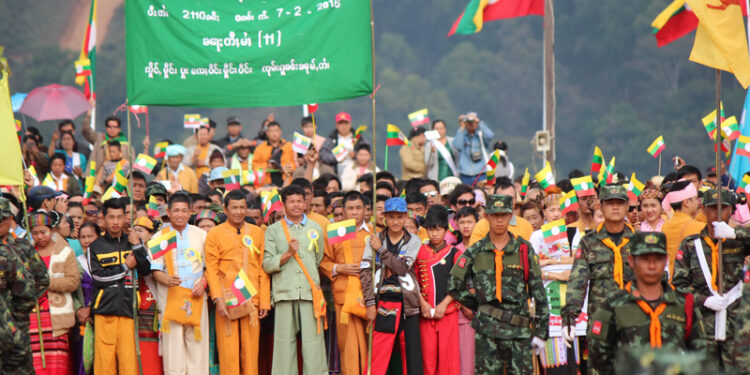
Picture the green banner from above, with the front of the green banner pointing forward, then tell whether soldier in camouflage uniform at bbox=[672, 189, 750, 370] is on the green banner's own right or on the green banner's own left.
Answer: on the green banner's own left

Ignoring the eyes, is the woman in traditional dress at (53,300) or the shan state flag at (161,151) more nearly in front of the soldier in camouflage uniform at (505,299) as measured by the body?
the woman in traditional dress

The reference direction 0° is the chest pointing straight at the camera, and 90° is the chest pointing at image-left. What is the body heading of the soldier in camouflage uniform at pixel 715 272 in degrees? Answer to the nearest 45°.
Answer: approximately 0°

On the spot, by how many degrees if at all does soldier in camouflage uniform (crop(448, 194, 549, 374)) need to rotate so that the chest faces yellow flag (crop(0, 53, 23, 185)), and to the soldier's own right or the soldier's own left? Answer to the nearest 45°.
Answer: approximately 90° to the soldier's own right

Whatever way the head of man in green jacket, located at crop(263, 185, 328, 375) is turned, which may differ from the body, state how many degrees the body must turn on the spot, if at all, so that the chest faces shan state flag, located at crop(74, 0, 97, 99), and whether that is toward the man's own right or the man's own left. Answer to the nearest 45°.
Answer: approximately 135° to the man's own right

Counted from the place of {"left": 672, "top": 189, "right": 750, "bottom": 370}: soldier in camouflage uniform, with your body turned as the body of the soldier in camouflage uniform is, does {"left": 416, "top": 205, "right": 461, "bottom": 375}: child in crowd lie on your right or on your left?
on your right

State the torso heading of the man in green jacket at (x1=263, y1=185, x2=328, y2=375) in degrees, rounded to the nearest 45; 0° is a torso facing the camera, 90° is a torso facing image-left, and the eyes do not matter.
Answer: approximately 0°
